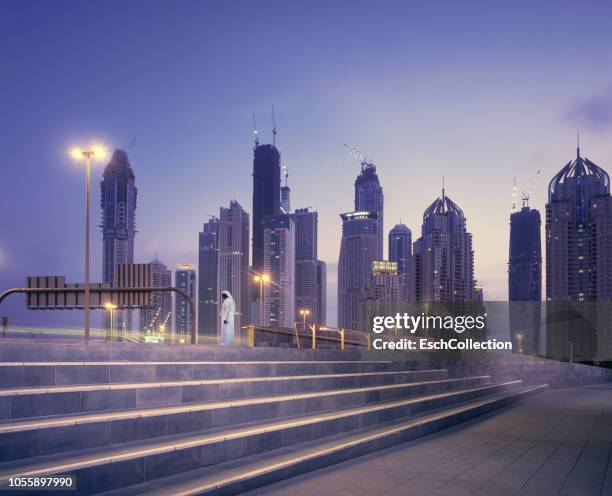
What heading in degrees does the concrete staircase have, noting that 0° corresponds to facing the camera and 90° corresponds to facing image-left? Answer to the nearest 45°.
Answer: approximately 315°
